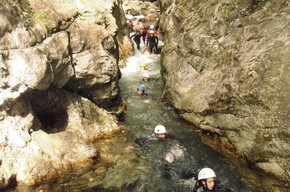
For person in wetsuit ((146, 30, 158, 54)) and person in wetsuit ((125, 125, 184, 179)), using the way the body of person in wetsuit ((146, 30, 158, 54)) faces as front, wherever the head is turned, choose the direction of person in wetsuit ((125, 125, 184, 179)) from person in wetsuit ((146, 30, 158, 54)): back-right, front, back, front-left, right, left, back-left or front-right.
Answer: front

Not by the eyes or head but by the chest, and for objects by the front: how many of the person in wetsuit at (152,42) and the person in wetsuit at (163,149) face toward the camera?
2

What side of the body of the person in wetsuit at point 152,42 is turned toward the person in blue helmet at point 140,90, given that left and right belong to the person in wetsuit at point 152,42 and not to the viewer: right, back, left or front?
front

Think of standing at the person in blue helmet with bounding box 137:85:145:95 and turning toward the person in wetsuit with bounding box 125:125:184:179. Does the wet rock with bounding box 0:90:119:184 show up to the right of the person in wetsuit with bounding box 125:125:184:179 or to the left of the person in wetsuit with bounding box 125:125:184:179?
right

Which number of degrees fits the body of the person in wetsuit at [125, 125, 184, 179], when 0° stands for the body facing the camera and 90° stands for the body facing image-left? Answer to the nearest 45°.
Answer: approximately 0°

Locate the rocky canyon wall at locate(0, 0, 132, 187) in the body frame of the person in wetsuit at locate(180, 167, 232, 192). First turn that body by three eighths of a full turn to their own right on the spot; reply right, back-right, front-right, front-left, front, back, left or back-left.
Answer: front

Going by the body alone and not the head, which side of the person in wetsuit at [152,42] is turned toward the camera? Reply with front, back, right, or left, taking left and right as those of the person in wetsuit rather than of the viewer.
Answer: front

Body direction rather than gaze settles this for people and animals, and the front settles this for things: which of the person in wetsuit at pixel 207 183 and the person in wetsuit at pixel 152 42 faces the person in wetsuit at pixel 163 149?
the person in wetsuit at pixel 152 42

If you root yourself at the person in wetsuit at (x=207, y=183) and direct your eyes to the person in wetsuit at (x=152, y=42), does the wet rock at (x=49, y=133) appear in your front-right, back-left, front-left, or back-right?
front-left

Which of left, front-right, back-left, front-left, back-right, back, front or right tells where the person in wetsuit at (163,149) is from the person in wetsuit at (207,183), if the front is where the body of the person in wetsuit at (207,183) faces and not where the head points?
back

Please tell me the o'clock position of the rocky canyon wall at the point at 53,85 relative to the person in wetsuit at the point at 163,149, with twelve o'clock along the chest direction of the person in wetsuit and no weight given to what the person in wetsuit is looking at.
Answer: The rocky canyon wall is roughly at 3 o'clock from the person in wetsuit.

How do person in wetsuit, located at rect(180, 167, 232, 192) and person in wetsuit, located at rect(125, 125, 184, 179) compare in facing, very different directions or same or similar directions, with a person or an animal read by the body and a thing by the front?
same or similar directions

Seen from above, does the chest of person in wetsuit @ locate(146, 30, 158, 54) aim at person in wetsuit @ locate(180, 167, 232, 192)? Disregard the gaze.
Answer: yes

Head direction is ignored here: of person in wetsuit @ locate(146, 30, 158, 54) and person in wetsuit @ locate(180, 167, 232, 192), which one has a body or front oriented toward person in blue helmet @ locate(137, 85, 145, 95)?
person in wetsuit @ locate(146, 30, 158, 54)

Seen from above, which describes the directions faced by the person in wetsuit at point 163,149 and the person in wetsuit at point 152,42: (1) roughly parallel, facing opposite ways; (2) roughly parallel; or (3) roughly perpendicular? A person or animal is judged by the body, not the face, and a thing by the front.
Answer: roughly parallel

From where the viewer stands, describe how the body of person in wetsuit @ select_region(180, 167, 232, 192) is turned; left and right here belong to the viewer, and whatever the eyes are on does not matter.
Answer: facing the viewer and to the right of the viewer

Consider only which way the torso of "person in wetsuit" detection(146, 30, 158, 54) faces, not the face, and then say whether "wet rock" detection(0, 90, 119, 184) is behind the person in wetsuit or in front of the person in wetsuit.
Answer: in front
